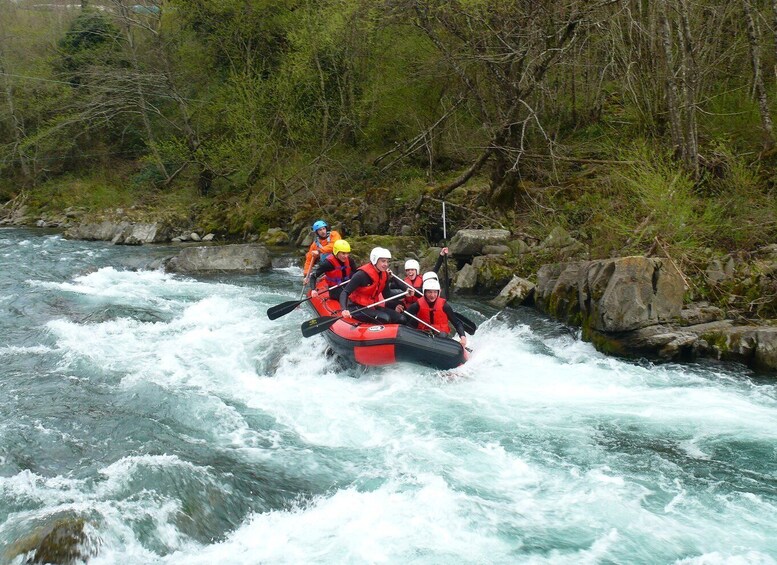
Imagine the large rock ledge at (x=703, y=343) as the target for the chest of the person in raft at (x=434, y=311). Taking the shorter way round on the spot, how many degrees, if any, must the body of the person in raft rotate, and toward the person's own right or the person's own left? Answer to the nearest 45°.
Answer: approximately 90° to the person's own left

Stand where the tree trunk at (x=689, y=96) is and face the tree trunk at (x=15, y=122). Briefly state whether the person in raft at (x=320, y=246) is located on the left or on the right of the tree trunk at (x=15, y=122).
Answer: left

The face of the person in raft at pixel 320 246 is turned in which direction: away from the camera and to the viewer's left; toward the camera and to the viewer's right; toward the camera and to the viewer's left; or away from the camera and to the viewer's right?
toward the camera and to the viewer's right

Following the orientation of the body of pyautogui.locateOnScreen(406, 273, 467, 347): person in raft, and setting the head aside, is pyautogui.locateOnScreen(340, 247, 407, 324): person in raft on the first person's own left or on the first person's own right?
on the first person's own right

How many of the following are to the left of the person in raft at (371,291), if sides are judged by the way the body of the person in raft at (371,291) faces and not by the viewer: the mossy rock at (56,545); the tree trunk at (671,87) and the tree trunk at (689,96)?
2

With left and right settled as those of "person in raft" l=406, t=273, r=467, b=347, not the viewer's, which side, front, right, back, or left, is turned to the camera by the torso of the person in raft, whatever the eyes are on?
front

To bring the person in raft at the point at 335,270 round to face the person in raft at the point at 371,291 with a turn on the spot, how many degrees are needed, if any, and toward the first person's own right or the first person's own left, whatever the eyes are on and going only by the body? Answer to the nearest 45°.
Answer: approximately 45° to the first person's own right

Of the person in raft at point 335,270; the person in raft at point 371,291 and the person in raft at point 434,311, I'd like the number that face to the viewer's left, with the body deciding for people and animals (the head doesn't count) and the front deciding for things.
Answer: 0

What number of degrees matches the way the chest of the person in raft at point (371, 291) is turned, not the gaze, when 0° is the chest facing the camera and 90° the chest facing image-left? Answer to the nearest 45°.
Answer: approximately 315°

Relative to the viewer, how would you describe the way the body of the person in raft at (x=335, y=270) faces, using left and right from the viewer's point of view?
facing the viewer and to the right of the viewer
